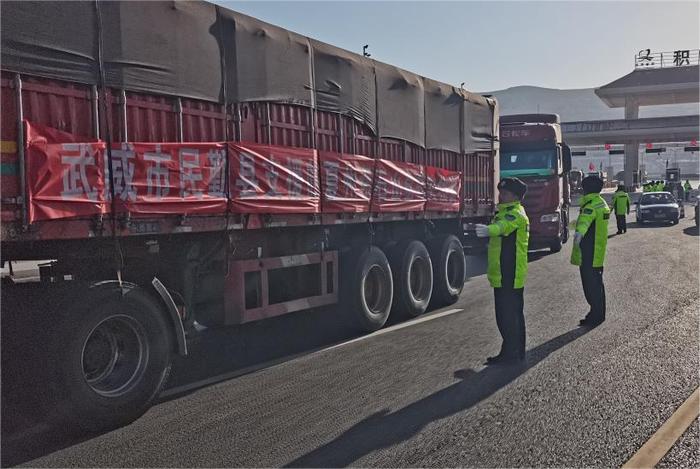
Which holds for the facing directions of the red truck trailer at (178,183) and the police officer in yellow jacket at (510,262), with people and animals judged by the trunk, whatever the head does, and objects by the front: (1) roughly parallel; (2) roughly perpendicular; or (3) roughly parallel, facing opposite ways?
roughly perpendicular

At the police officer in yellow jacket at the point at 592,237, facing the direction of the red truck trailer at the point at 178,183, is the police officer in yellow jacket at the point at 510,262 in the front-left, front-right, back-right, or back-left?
front-left

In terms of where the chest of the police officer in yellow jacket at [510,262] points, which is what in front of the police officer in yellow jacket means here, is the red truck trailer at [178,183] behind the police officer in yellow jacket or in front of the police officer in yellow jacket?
in front

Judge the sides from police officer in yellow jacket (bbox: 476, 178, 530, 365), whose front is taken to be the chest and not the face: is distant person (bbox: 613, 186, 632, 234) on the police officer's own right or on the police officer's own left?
on the police officer's own right

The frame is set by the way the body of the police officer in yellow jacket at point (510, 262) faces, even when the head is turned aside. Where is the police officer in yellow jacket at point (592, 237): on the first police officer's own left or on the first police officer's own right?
on the first police officer's own right

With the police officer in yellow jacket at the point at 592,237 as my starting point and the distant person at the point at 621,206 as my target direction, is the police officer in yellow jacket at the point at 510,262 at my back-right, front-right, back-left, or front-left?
back-left

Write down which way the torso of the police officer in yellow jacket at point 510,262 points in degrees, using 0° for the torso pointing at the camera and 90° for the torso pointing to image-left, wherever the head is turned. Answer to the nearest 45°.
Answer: approximately 90°

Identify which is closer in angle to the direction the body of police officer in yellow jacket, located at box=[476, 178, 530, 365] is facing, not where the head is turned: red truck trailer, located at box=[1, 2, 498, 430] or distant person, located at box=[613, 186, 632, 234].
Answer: the red truck trailer

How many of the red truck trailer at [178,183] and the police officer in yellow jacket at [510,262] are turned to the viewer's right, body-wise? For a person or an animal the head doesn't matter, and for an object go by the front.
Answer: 0

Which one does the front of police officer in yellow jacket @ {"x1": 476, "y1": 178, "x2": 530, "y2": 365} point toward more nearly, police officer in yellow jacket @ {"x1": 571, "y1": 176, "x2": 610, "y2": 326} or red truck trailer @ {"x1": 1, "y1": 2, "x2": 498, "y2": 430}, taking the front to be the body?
the red truck trailer
